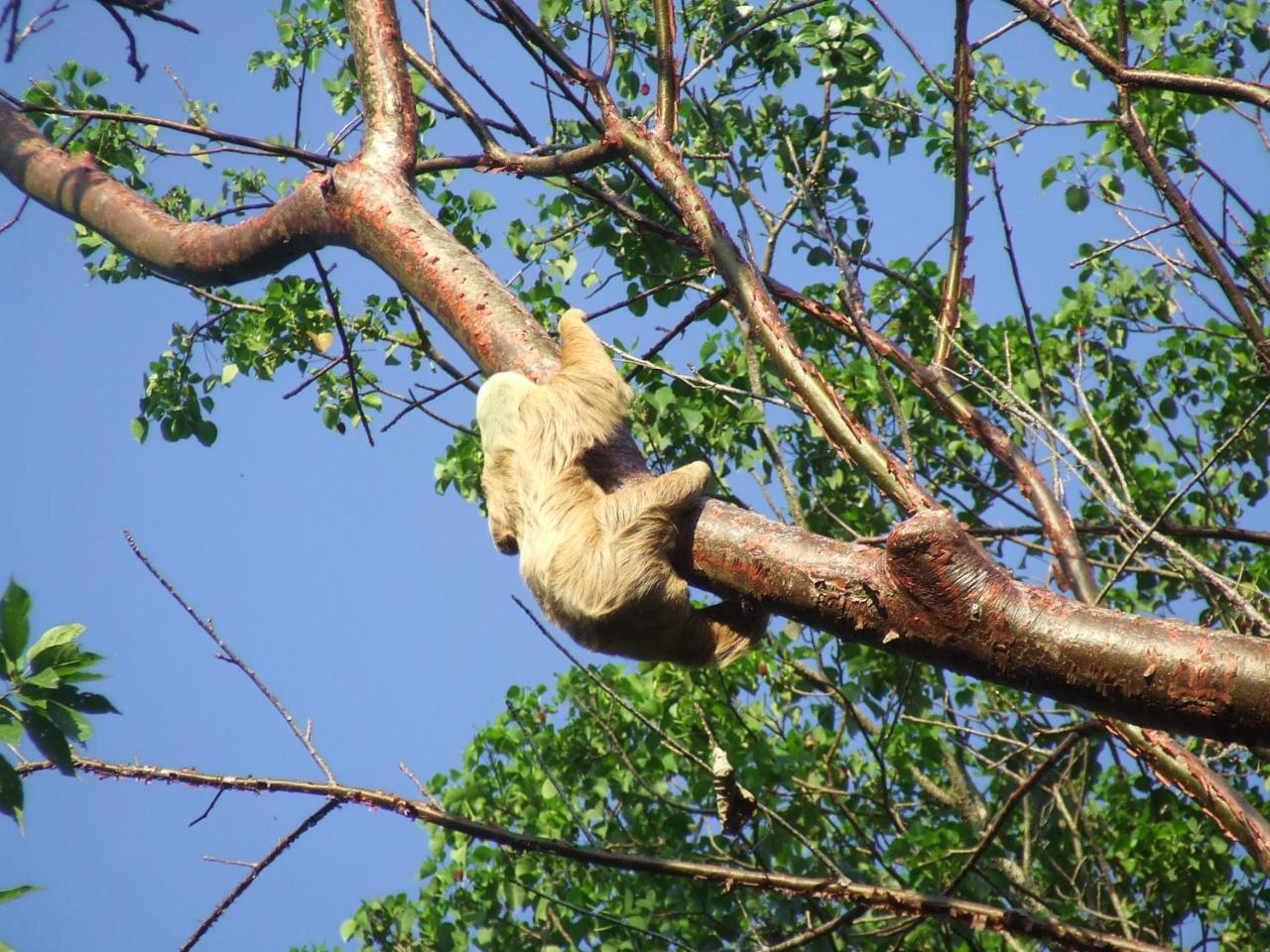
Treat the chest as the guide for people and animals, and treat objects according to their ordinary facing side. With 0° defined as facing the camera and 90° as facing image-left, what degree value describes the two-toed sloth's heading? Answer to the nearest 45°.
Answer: approximately 135°
